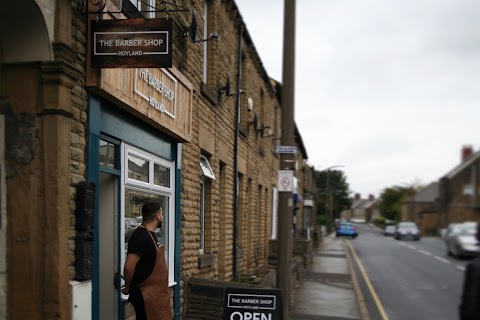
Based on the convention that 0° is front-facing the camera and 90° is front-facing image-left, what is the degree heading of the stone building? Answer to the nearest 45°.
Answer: approximately 315°

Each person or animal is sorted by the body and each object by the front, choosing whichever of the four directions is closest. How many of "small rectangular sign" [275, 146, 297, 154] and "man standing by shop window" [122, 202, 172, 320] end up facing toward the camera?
1

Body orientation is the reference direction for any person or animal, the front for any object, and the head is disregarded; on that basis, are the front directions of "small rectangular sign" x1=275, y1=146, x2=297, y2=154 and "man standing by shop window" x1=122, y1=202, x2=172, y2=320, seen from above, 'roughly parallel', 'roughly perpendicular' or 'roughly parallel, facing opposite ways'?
roughly perpendicular

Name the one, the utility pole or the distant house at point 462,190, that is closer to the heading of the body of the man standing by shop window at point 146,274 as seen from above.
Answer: the distant house
